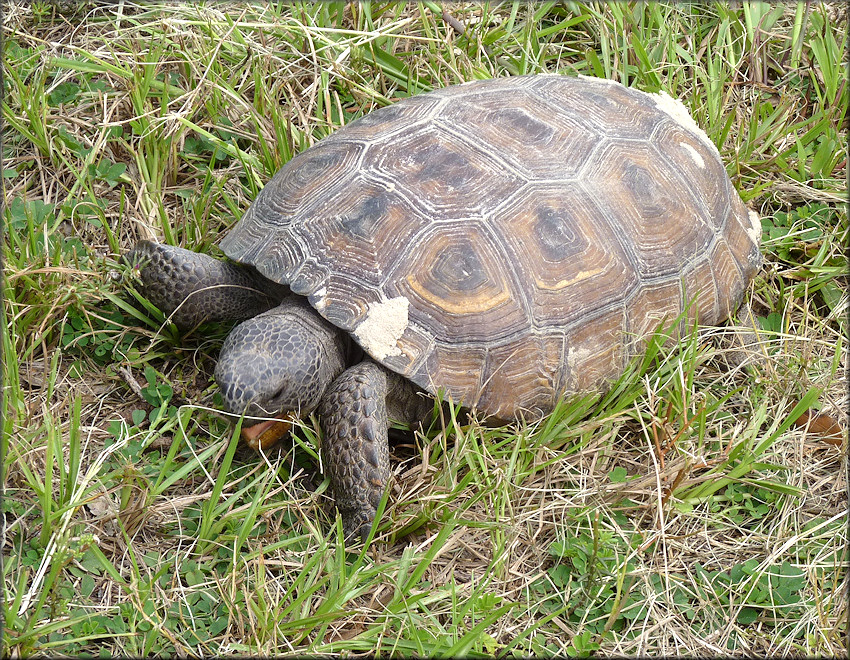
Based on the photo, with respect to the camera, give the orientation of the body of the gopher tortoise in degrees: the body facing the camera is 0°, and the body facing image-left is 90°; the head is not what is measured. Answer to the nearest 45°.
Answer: approximately 45°
